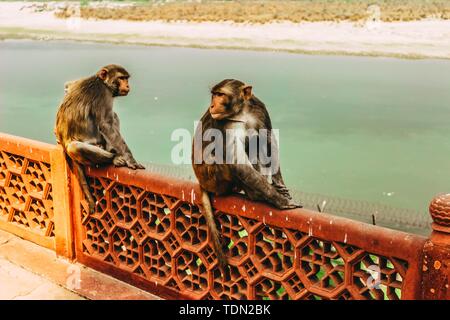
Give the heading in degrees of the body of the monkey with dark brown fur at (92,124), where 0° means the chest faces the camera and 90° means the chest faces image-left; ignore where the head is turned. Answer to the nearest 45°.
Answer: approximately 270°

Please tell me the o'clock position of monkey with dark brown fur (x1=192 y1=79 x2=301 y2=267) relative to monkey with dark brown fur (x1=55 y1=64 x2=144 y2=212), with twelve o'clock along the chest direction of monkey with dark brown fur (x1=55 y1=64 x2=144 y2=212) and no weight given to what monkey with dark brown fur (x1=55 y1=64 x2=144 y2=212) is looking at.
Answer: monkey with dark brown fur (x1=192 y1=79 x2=301 y2=267) is roughly at 2 o'clock from monkey with dark brown fur (x1=55 y1=64 x2=144 y2=212).
